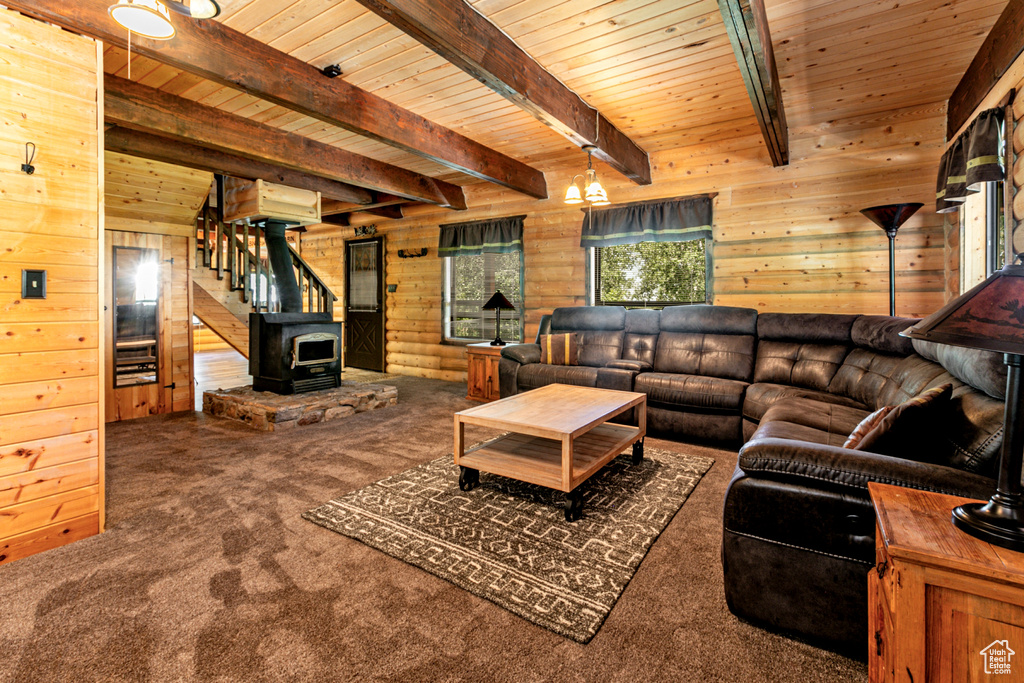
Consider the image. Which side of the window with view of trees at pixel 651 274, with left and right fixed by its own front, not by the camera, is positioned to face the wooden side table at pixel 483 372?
right

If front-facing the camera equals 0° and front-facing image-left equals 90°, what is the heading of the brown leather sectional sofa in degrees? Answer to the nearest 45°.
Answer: approximately 45°

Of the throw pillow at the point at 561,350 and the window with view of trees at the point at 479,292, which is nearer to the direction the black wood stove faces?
the throw pillow

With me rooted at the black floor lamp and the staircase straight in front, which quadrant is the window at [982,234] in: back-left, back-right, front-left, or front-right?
back-left

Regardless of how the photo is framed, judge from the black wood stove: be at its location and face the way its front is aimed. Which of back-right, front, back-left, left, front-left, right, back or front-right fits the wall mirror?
back-right

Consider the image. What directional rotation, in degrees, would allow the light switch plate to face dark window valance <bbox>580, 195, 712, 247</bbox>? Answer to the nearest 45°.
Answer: approximately 90° to its left

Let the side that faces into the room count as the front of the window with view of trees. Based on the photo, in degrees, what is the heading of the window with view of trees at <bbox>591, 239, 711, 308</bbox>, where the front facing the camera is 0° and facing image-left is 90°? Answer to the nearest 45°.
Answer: approximately 0°
